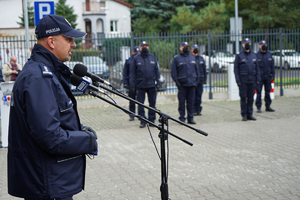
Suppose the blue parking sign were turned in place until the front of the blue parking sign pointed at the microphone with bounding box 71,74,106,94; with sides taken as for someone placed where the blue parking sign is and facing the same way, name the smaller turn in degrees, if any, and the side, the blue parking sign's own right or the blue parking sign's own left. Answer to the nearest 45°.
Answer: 0° — it already faces it

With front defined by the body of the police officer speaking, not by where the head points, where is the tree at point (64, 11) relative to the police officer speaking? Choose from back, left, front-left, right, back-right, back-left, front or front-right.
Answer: left

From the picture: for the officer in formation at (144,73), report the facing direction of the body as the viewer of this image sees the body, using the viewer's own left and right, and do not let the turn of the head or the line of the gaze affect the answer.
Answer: facing the viewer

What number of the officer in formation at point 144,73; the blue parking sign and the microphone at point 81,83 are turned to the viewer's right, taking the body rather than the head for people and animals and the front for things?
0

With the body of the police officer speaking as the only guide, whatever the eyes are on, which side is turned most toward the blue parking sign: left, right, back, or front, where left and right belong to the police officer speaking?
left

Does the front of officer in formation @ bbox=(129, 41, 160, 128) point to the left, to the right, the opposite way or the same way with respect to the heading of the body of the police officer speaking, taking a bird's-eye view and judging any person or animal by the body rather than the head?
to the right

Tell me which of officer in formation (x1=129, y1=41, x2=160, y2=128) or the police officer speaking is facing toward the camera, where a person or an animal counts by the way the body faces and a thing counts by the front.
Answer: the officer in formation

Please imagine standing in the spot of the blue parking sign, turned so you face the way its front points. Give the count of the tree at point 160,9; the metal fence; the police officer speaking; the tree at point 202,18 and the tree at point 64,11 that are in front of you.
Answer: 1

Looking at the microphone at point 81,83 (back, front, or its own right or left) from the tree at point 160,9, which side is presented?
right

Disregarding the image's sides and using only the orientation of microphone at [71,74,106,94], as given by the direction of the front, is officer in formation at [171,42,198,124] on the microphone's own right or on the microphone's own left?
on the microphone's own right

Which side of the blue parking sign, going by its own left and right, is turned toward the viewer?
front

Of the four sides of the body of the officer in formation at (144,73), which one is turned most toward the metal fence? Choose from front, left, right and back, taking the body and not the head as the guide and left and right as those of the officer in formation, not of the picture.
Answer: back

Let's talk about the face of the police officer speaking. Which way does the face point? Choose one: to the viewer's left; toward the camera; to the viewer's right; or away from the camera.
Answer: to the viewer's right

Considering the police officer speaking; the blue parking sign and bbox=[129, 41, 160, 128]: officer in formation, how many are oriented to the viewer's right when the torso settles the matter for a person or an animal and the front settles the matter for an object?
1

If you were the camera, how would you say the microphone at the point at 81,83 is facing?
facing to the left of the viewer

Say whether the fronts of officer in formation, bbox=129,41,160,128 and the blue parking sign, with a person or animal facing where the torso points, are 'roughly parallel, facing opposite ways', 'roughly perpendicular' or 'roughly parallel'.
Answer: roughly parallel

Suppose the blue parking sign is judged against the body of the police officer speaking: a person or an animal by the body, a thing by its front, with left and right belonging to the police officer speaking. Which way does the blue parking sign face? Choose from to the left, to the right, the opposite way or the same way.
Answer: to the right

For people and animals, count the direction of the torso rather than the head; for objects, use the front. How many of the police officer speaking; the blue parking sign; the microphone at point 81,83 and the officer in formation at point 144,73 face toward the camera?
2

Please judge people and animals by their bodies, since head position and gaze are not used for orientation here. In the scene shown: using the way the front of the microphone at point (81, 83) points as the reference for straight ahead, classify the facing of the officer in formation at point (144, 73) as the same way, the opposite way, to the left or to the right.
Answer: to the left

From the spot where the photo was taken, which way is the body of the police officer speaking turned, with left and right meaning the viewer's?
facing to the right of the viewer

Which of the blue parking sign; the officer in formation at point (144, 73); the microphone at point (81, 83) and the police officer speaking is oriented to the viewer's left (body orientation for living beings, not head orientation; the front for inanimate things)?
the microphone

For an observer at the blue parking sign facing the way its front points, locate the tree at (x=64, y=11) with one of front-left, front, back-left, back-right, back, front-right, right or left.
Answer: back
